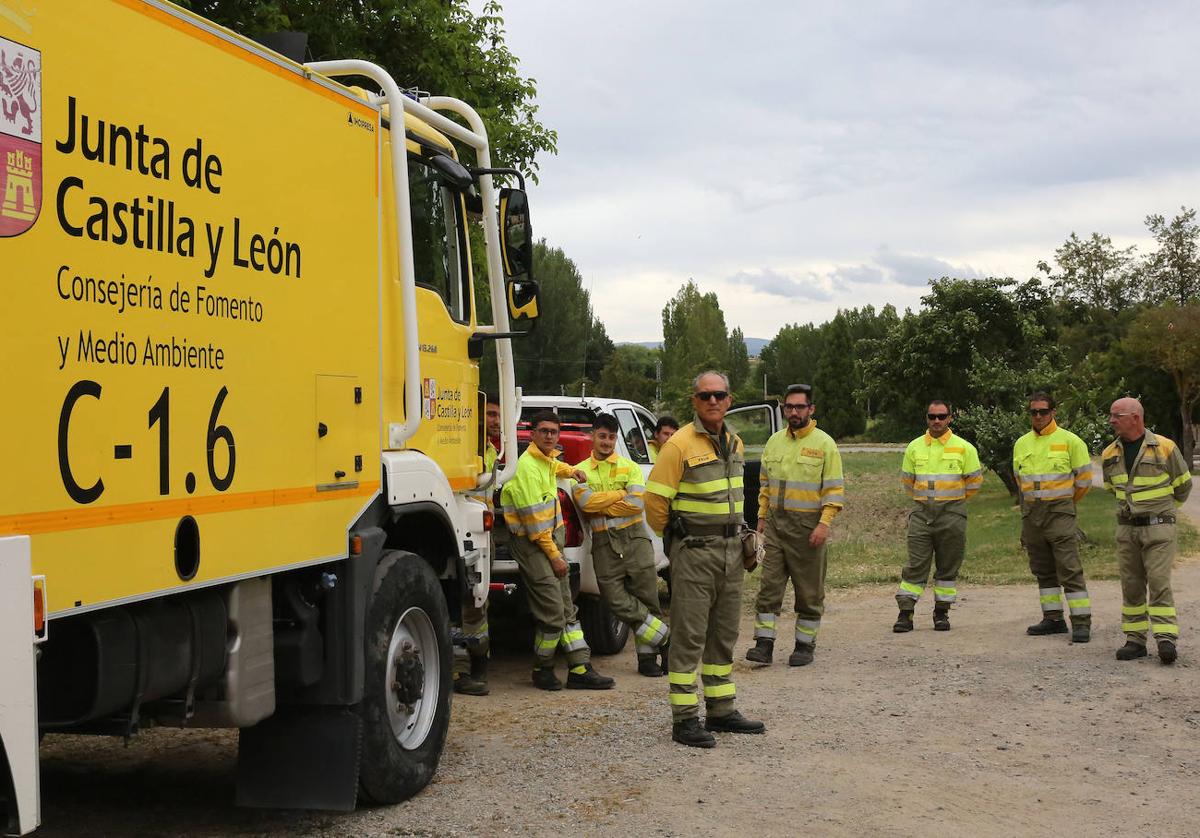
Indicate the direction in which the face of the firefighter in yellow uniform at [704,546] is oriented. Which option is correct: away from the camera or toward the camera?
toward the camera

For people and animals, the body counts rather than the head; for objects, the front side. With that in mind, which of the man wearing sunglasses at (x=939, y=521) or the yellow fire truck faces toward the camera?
the man wearing sunglasses

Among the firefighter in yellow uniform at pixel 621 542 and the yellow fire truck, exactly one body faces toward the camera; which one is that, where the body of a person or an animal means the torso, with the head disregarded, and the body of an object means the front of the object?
the firefighter in yellow uniform

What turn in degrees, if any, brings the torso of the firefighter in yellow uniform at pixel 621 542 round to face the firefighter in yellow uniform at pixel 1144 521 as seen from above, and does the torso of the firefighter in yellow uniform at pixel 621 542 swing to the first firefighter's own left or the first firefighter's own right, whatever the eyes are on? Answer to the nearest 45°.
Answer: approximately 90° to the first firefighter's own left

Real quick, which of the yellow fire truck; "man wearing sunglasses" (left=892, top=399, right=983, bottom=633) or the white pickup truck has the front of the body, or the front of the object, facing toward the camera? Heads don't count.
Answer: the man wearing sunglasses

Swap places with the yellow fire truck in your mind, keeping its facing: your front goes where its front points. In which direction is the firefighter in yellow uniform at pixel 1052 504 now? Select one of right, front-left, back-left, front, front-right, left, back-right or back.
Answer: front

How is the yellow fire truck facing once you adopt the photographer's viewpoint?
facing away from the viewer and to the right of the viewer

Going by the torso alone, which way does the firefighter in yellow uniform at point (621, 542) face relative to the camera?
toward the camera

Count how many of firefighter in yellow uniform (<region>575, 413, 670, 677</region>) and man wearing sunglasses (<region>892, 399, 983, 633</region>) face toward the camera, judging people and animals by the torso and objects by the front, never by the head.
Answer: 2

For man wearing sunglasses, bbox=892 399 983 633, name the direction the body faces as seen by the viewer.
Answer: toward the camera

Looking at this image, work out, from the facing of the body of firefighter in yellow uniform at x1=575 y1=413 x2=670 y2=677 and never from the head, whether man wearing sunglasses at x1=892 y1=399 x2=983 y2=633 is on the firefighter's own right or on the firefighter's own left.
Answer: on the firefighter's own left

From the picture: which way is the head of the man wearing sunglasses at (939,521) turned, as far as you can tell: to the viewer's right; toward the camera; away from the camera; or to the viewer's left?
toward the camera

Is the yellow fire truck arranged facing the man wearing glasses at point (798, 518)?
yes

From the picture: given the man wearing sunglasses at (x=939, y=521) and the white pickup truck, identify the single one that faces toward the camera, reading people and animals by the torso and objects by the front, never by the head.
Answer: the man wearing sunglasses

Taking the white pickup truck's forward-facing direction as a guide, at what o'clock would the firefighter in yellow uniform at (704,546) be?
The firefighter in yellow uniform is roughly at 4 o'clock from the white pickup truck.

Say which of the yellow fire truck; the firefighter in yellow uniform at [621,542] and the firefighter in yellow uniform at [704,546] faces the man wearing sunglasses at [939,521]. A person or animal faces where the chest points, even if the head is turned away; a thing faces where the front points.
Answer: the yellow fire truck
